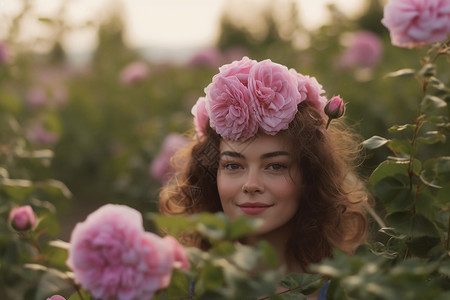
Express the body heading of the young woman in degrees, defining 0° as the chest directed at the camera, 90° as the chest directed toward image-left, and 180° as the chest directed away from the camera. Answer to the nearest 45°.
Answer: approximately 0°

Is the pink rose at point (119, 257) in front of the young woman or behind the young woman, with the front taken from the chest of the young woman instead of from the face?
in front

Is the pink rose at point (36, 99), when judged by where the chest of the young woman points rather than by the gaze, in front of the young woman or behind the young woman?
behind

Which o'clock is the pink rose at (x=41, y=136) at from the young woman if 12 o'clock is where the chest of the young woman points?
The pink rose is roughly at 5 o'clock from the young woman.

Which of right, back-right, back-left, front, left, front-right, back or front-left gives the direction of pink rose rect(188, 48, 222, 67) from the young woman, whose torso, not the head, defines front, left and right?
back

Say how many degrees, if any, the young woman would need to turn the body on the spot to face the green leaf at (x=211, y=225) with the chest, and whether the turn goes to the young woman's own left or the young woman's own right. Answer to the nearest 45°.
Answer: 0° — they already face it

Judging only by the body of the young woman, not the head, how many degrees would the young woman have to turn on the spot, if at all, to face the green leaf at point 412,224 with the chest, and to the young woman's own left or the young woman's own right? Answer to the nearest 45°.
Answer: approximately 45° to the young woman's own left

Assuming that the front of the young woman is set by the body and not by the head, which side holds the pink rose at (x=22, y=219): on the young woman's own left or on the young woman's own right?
on the young woman's own right

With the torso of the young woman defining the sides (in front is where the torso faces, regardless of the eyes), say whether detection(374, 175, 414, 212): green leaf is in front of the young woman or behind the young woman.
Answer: in front
